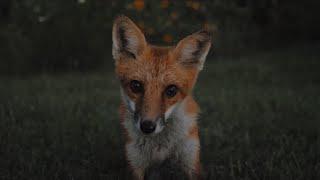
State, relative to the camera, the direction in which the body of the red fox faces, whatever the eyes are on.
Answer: toward the camera
